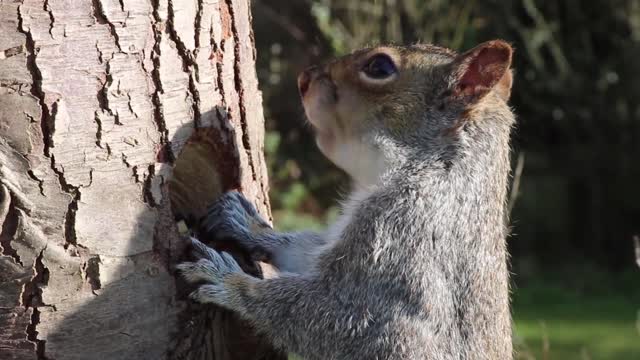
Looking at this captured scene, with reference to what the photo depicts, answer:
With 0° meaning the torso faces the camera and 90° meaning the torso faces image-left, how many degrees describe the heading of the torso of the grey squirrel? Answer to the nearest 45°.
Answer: approximately 90°
